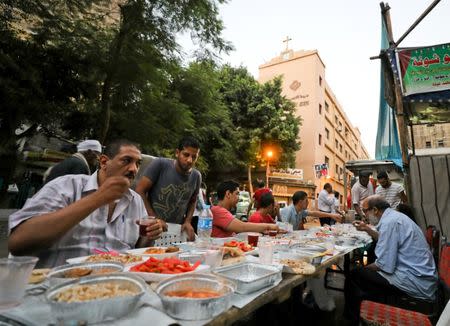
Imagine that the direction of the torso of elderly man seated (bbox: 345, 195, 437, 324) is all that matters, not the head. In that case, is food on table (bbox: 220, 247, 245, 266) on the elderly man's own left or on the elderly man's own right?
on the elderly man's own left

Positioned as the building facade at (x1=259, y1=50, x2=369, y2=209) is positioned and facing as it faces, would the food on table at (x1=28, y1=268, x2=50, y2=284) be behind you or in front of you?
in front

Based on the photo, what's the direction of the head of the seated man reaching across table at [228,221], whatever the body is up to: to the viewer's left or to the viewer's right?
to the viewer's right

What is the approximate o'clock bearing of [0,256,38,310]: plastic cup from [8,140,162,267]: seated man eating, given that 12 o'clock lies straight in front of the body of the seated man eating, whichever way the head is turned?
The plastic cup is roughly at 2 o'clock from the seated man eating.

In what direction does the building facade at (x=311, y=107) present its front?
toward the camera

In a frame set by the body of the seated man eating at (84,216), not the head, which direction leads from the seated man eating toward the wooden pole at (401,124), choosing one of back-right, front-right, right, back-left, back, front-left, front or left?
front-left

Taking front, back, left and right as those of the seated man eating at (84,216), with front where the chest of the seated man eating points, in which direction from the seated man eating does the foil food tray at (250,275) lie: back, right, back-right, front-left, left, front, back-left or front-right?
front

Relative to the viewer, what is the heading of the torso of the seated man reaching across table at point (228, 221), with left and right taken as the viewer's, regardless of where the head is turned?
facing to the right of the viewer

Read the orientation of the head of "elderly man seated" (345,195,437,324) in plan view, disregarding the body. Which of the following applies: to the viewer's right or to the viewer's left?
to the viewer's left

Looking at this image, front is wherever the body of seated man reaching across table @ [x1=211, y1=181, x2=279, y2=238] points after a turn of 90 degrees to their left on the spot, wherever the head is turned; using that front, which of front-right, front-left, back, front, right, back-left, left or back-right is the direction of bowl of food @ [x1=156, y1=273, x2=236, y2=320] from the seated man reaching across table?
back

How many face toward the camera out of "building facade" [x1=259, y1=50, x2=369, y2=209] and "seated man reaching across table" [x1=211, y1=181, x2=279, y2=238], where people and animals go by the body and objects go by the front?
1

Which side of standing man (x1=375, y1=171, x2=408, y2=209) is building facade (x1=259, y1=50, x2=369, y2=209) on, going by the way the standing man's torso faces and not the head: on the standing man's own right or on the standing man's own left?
on the standing man's own right

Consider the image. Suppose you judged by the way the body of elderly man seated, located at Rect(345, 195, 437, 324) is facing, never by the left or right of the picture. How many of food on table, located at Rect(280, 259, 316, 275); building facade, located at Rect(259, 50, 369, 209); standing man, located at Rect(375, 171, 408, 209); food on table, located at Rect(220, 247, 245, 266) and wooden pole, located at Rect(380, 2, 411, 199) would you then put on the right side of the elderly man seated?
3

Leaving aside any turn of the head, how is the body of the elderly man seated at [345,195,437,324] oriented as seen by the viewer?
to the viewer's left

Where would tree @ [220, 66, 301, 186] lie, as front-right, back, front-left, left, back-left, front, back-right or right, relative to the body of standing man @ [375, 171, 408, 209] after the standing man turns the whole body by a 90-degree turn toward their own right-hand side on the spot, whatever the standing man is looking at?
front

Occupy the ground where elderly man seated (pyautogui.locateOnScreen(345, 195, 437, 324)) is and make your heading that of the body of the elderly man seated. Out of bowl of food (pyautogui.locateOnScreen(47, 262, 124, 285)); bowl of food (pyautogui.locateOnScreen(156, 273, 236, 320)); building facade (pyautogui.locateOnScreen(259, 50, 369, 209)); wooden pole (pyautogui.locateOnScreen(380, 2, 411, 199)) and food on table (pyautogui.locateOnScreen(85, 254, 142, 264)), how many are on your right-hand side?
2

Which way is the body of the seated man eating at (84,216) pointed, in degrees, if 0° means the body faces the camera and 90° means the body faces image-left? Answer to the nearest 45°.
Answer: approximately 315°

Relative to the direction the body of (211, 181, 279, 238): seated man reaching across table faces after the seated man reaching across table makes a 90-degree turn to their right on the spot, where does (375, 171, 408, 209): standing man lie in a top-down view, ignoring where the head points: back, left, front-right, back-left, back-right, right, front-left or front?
back-left

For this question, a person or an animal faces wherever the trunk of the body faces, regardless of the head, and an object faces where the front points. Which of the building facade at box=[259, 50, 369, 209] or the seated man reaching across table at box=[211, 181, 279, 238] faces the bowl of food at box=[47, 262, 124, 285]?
the building facade
